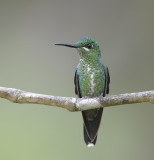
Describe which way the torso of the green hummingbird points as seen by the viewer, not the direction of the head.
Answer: toward the camera
